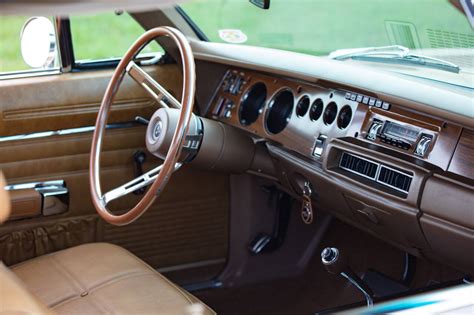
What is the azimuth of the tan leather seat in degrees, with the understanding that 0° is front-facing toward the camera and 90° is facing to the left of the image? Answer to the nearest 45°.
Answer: approximately 225°
